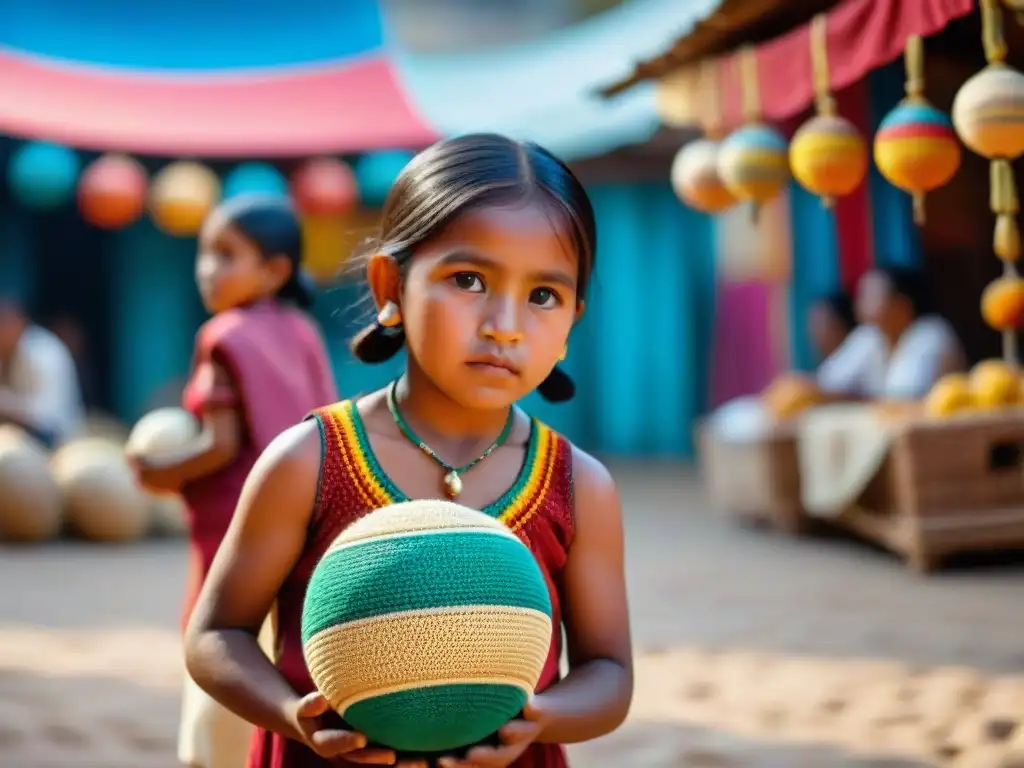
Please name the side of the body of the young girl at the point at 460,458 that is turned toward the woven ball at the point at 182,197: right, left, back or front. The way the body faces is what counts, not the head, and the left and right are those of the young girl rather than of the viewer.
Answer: back

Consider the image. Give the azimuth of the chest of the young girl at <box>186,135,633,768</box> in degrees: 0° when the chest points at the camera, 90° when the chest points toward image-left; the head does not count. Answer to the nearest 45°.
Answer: approximately 0°

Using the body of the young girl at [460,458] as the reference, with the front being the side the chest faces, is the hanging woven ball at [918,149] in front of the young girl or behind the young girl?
behind

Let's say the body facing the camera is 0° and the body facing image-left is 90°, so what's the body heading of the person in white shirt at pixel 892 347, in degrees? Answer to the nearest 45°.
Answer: approximately 45°

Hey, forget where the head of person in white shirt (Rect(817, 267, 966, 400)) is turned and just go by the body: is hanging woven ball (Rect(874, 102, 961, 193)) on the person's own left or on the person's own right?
on the person's own left
